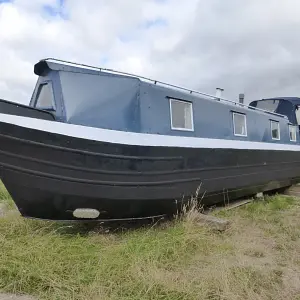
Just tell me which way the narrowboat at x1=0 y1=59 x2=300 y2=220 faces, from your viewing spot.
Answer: facing the viewer and to the left of the viewer
